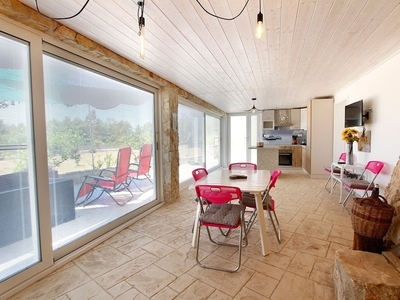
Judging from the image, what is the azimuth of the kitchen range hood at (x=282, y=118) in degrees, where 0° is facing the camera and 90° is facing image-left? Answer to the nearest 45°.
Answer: approximately 0°

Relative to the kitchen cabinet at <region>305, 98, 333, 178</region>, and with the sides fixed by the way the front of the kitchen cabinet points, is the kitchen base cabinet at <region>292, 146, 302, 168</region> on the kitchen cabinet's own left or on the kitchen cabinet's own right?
on the kitchen cabinet's own right

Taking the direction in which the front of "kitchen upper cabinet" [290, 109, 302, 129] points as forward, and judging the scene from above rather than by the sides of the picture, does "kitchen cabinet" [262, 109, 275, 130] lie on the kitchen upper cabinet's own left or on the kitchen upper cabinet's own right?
on the kitchen upper cabinet's own right

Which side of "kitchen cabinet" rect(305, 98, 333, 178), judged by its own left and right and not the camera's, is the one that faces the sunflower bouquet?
left

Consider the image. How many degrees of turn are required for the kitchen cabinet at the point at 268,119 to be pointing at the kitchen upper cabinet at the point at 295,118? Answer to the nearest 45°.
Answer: approximately 90° to its left

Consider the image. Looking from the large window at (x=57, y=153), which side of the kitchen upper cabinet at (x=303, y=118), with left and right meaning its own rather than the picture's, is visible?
front

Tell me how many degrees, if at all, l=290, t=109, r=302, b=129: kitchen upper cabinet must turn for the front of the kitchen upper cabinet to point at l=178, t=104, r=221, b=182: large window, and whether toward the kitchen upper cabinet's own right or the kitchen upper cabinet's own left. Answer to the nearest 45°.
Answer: approximately 45° to the kitchen upper cabinet's own right

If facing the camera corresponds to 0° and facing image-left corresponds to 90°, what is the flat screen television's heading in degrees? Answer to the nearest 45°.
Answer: approximately 45°

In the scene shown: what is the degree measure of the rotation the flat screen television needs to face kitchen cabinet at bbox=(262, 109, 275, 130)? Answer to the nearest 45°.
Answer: approximately 90° to its right

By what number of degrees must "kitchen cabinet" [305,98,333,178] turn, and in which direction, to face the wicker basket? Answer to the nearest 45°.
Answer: approximately 90° to its left
